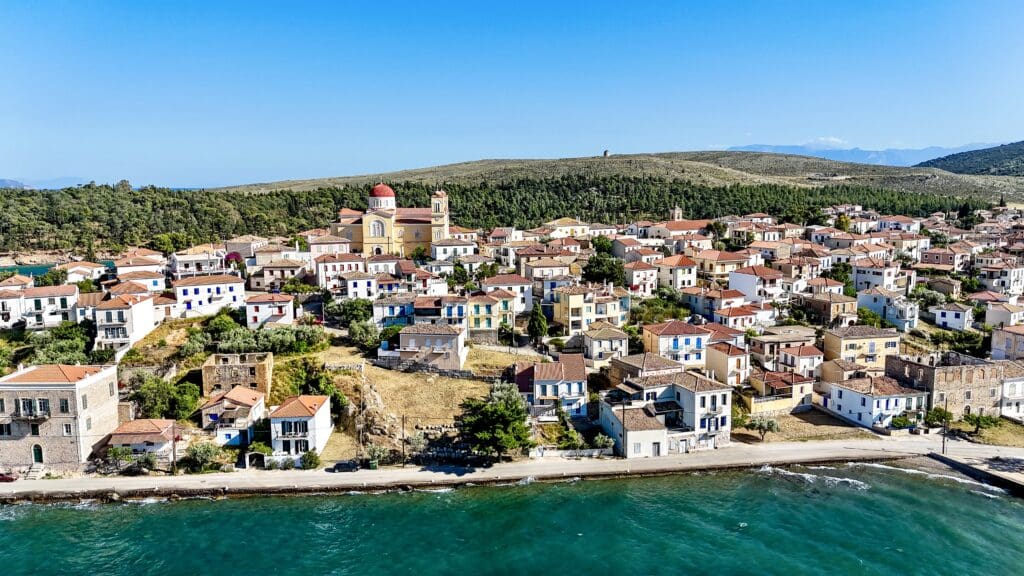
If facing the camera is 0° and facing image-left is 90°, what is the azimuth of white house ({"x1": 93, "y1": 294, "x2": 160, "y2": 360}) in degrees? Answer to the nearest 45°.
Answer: approximately 45°

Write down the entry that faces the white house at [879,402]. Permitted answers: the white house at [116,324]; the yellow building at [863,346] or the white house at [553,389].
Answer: the yellow building

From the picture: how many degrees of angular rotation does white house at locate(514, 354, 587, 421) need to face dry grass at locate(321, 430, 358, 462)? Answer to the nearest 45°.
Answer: approximately 90° to its right

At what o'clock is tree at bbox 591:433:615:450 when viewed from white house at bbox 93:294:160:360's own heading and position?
The tree is roughly at 9 o'clock from the white house.

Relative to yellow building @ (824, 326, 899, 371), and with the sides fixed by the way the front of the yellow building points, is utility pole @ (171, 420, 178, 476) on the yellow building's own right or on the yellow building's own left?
on the yellow building's own right

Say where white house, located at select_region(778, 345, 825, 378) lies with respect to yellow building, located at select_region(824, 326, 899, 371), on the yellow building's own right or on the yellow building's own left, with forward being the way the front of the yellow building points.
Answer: on the yellow building's own right

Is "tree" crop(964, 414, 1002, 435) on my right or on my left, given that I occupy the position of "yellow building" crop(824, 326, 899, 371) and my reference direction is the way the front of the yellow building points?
on my left

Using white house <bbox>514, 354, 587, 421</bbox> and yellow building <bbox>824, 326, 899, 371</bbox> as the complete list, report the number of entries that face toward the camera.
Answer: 2

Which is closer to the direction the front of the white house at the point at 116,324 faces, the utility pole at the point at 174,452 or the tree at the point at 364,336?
the utility pole

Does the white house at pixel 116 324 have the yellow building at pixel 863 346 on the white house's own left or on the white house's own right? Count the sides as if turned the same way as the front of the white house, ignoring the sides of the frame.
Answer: on the white house's own left

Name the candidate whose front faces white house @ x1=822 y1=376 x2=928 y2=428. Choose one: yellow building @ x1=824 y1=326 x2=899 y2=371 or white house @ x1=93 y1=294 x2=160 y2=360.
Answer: the yellow building

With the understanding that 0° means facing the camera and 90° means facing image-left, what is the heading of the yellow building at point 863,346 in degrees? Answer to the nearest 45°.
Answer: approximately 0°
